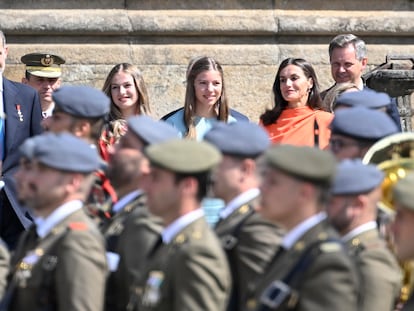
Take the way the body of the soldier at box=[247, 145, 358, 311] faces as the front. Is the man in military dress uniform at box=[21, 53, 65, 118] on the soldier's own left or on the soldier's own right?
on the soldier's own right

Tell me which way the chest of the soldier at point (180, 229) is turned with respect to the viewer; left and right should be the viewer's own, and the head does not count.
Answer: facing to the left of the viewer

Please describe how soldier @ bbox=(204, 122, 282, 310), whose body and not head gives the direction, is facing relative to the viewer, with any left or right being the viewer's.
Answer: facing to the left of the viewer

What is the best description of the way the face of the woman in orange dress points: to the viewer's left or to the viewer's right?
to the viewer's left

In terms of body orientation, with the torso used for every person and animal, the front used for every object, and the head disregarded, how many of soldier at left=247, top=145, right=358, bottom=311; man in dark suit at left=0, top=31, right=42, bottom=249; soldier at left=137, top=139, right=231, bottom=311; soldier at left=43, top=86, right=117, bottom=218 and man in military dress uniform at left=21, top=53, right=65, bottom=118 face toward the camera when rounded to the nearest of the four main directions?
2

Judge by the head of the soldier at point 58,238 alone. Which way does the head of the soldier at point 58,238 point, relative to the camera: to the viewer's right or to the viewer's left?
to the viewer's left

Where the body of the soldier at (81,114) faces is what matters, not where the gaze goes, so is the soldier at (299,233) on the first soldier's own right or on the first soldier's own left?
on the first soldier's own left

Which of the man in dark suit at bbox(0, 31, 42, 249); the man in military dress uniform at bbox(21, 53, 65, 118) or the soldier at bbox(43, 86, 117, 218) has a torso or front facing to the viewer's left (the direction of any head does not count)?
the soldier

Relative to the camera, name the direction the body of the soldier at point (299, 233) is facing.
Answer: to the viewer's left

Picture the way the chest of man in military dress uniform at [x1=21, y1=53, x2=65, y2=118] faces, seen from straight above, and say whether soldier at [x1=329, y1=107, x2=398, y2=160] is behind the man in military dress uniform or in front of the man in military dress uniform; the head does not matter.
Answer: in front

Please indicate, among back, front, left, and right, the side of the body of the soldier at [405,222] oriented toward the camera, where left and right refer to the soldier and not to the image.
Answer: left
